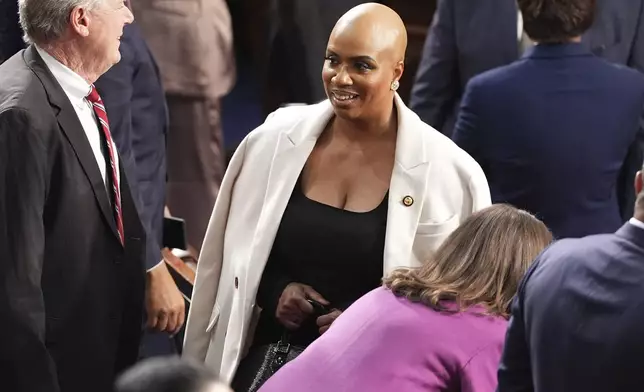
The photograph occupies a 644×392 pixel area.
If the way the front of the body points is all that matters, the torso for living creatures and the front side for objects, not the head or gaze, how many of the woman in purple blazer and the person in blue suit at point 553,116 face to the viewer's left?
0

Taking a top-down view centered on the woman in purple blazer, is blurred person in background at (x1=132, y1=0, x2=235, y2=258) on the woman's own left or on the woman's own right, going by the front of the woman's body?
on the woman's own left

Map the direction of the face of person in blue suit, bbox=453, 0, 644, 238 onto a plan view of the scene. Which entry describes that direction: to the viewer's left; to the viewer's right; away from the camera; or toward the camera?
away from the camera

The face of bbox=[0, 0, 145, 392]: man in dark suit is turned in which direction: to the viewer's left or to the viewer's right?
to the viewer's right

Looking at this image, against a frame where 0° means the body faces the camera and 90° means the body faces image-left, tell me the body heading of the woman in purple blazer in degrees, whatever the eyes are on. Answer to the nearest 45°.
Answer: approximately 225°

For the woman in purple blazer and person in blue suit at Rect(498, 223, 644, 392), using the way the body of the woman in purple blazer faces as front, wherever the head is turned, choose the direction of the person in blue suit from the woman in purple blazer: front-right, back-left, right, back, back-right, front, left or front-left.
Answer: right

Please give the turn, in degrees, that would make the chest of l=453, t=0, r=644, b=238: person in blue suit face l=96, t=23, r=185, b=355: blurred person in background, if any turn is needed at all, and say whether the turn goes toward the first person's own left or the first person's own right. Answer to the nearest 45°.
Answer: approximately 90° to the first person's own left

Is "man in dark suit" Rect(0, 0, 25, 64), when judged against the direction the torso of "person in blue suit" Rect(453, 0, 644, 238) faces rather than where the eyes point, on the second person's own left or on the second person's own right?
on the second person's own left

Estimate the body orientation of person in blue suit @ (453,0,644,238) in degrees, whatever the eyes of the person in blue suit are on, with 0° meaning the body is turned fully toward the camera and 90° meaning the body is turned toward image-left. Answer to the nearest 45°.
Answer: approximately 180°

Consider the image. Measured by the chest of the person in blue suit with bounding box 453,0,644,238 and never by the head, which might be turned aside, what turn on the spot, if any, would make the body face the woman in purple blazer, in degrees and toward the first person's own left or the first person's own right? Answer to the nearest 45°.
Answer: approximately 180°
